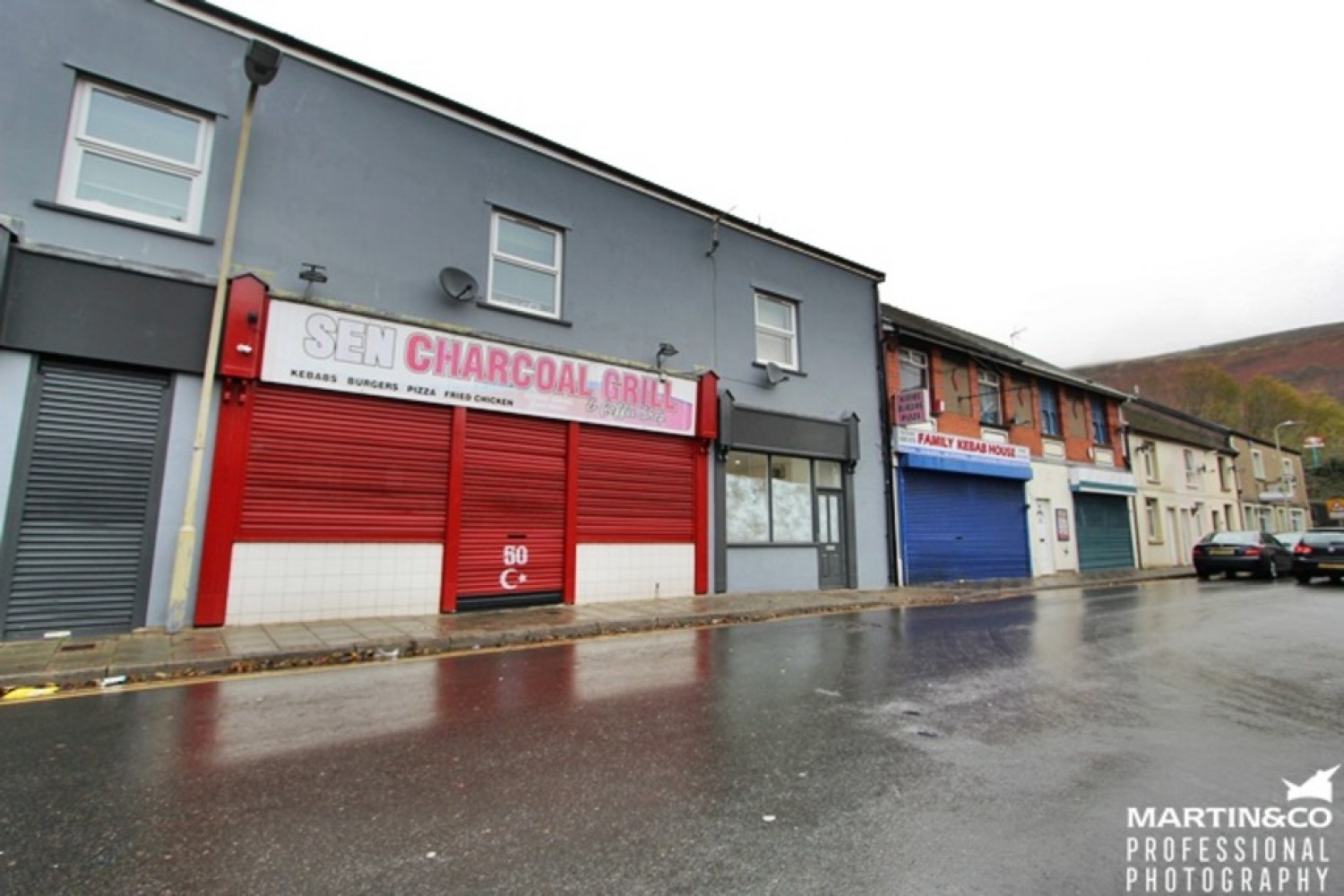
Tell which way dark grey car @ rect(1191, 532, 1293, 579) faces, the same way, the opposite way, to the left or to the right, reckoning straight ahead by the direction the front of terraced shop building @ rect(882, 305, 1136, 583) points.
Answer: to the left

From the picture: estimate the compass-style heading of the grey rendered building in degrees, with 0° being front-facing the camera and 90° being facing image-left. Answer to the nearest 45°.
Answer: approximately 315°

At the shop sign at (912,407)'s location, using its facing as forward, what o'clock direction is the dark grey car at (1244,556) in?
The dark grey car is roughly at 6 o'clock from the shop sign.

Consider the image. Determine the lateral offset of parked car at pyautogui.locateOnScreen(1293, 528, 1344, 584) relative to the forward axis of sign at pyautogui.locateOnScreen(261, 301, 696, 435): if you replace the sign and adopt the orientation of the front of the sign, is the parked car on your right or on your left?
on your left

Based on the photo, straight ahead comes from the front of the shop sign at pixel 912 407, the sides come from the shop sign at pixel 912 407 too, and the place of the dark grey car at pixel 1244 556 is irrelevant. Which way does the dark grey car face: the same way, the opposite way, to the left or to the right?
the opposite way

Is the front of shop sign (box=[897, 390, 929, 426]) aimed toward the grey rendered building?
yes

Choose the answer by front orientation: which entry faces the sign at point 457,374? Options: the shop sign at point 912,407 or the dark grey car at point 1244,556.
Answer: the shop sign

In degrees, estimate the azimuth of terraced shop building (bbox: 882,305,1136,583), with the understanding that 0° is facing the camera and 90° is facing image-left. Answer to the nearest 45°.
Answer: approximately 315°

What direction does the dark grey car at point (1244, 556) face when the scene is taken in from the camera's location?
facing away from the viewer and to the right of the viewer

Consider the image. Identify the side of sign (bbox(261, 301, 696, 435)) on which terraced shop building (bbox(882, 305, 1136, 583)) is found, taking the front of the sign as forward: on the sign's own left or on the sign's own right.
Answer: on the sign's own left

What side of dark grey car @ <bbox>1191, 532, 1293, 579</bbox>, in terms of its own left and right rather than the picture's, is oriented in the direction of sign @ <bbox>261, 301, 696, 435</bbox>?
back
